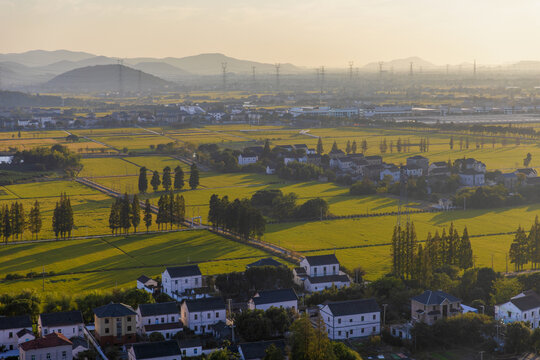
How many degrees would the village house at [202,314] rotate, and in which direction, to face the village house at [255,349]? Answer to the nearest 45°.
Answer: approximately 45° to its left

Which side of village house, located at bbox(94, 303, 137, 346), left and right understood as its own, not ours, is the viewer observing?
front

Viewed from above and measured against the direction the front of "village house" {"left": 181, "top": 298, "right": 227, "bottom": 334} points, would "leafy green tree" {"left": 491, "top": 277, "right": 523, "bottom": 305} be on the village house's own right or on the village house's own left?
on the village house's own left

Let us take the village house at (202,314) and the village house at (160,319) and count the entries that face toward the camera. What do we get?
2

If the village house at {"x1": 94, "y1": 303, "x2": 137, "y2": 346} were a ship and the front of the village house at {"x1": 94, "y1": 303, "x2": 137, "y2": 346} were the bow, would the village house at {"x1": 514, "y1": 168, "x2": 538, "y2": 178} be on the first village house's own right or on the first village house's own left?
on the first village house's own left

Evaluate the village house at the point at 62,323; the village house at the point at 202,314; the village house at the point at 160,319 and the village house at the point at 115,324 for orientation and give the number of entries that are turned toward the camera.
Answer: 4

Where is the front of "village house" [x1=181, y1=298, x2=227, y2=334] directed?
toward the camera

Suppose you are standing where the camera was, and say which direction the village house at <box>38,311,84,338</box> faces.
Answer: facing the viewer

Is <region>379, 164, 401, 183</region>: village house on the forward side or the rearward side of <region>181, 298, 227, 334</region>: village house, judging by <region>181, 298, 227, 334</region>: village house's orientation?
on the rearward side

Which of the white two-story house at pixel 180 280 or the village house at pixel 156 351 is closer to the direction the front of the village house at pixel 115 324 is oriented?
the village house

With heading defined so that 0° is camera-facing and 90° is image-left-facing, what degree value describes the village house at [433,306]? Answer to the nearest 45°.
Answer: approximately 315°

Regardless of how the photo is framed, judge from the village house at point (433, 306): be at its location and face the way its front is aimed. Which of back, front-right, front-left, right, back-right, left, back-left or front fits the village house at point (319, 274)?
back

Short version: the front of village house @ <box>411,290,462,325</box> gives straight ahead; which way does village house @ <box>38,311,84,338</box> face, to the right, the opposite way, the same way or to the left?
the same way

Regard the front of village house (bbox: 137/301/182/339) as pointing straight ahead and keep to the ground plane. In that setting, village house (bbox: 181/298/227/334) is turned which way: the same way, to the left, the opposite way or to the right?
the same way

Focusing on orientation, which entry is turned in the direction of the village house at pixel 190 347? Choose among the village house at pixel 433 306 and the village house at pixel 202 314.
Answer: the village house at pixel 202 314

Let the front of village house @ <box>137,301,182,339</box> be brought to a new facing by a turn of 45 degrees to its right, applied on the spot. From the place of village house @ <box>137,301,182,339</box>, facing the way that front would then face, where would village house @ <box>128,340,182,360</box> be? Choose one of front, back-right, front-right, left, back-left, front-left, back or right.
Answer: front-left

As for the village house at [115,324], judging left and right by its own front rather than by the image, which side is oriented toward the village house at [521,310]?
left

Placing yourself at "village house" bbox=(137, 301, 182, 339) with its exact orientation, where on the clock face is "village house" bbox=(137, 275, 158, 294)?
"village house" bbox=(137, 275, 158, 294) is roughly at 6 o'clock from "village house" bbox=(137, 301, 182, 339).

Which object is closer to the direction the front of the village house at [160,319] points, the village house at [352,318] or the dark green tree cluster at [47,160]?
the village house
